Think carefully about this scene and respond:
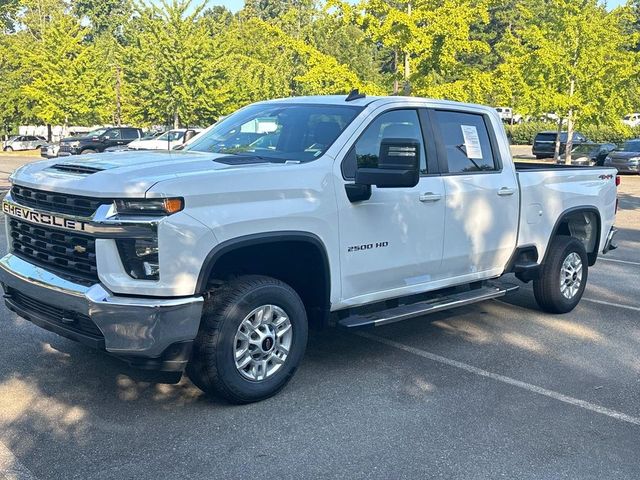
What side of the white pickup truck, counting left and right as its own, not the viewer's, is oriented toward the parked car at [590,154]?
back

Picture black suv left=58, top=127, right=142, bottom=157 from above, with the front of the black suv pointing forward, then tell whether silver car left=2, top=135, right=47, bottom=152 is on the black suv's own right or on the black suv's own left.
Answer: on the black suv's own right

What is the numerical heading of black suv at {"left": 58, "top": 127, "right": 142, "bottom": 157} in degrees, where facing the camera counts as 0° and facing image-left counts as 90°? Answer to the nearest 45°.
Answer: approximately 45°

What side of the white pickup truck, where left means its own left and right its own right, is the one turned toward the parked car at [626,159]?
back

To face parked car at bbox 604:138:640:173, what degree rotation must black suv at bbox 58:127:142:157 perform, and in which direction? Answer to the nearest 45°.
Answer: approximately 90° to its left

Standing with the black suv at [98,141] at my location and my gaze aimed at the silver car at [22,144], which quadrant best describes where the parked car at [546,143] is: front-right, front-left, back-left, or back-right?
back-right

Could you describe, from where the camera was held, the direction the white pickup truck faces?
facing the viewer and to the left of the viewer

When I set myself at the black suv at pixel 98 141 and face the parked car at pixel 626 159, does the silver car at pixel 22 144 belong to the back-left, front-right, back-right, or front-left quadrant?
back-left

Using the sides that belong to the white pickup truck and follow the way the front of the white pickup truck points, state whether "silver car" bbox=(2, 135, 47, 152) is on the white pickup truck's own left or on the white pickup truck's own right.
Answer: on the white pickup truck's own right

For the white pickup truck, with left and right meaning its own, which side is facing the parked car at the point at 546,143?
back
